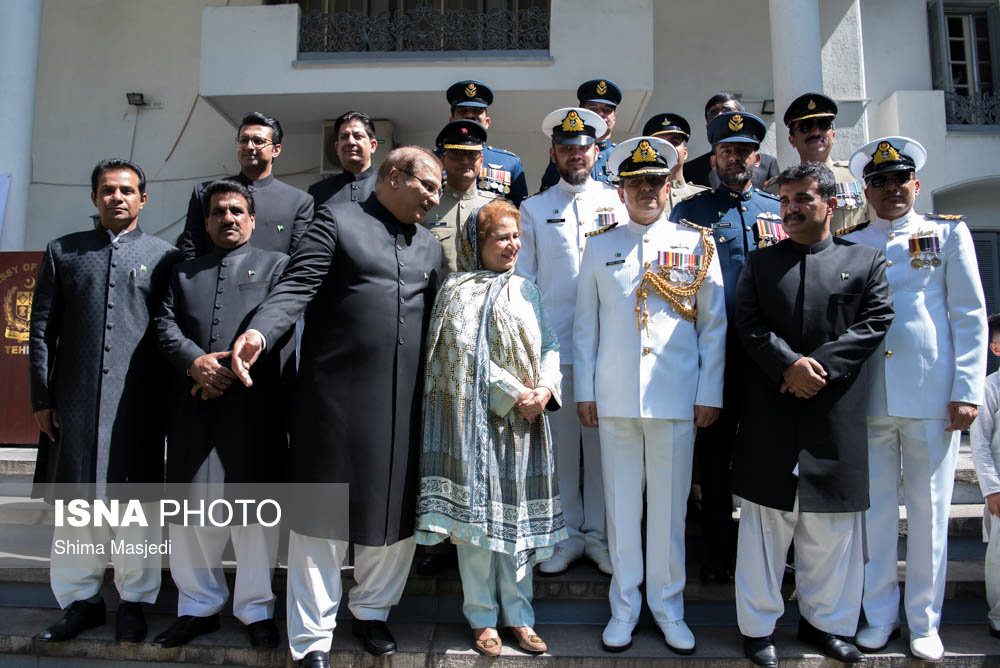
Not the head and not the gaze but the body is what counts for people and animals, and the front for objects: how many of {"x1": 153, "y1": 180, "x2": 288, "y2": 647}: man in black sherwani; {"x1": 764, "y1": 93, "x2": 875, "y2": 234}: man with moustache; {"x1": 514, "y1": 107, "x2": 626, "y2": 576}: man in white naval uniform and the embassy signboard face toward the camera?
4

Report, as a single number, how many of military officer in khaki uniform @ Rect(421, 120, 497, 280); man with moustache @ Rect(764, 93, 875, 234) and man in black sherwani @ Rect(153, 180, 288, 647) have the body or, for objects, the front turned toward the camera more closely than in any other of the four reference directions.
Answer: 3

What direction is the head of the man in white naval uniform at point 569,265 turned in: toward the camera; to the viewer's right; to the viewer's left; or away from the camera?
toward the camera

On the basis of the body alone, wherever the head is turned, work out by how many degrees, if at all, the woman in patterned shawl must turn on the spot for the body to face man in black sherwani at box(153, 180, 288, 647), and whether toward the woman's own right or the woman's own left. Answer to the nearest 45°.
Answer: approximately 135° to the woman's own right

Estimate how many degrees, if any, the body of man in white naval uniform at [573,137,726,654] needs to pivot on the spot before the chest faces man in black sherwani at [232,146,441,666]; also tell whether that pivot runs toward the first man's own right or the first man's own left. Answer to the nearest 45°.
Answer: approximately 90° to the first man's own right

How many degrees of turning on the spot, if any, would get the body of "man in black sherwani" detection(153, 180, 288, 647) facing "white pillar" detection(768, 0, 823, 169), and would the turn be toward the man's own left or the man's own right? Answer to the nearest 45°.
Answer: approximately 90° to the man's own left

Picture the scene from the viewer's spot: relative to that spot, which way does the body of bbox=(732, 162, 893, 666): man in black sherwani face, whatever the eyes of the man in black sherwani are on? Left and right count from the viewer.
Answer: facing the viewer

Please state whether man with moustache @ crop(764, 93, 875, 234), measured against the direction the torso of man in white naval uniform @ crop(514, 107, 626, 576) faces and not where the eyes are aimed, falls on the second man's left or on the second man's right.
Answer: on the second man's left

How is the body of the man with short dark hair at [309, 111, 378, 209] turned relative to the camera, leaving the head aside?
toward the camera

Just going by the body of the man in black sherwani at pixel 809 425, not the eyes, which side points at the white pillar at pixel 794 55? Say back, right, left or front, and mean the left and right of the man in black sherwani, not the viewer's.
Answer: back

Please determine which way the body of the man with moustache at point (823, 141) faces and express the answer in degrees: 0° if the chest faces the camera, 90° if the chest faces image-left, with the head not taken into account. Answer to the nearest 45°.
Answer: approximately 0°

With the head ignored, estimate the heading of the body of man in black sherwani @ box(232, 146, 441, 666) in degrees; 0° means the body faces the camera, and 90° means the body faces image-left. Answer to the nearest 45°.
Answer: approximately 315°

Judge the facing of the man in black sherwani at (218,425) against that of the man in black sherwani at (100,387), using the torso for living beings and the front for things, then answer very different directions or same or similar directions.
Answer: same or similar directions

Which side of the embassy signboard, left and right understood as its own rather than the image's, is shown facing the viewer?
front

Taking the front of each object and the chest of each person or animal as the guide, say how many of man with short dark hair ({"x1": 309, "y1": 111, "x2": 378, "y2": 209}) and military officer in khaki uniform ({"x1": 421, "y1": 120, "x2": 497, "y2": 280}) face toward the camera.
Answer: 2

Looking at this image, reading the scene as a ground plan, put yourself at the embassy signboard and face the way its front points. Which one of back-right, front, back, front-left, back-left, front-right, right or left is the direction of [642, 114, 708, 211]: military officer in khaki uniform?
front-left
